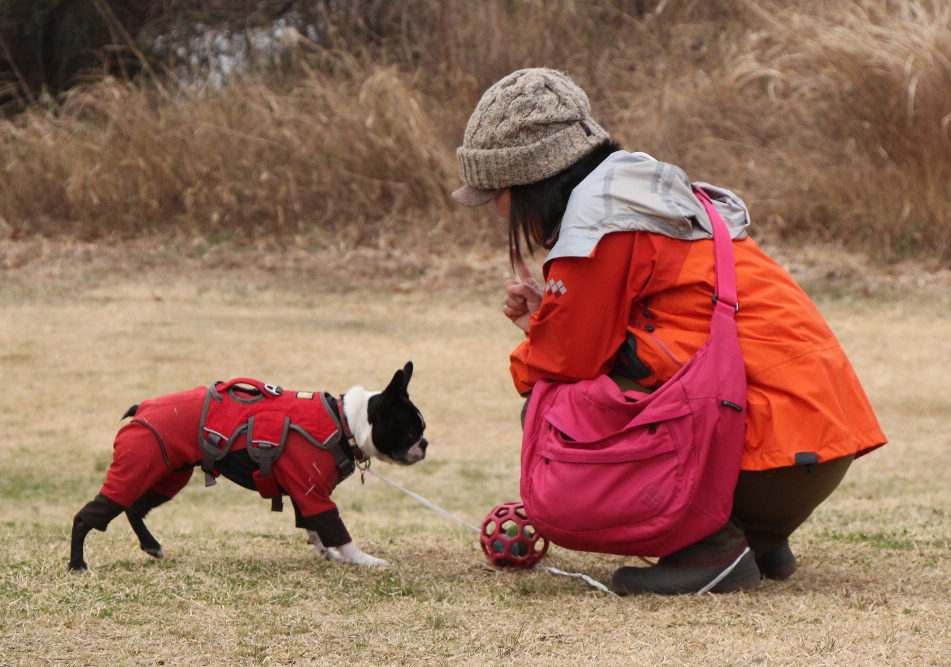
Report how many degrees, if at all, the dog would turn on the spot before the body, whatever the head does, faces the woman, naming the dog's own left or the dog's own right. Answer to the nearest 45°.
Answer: approximately 45° to the dog's own right

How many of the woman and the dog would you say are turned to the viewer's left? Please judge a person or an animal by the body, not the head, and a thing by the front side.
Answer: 1

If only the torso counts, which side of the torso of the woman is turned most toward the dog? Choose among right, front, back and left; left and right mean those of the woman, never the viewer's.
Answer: front

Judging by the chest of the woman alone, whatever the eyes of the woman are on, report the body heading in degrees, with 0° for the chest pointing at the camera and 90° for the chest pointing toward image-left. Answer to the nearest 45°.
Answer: approximately 90°

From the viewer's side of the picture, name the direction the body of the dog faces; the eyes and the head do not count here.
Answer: to the viewer's right

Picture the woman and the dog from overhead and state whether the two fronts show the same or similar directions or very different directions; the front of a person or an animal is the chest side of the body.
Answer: very different directions
